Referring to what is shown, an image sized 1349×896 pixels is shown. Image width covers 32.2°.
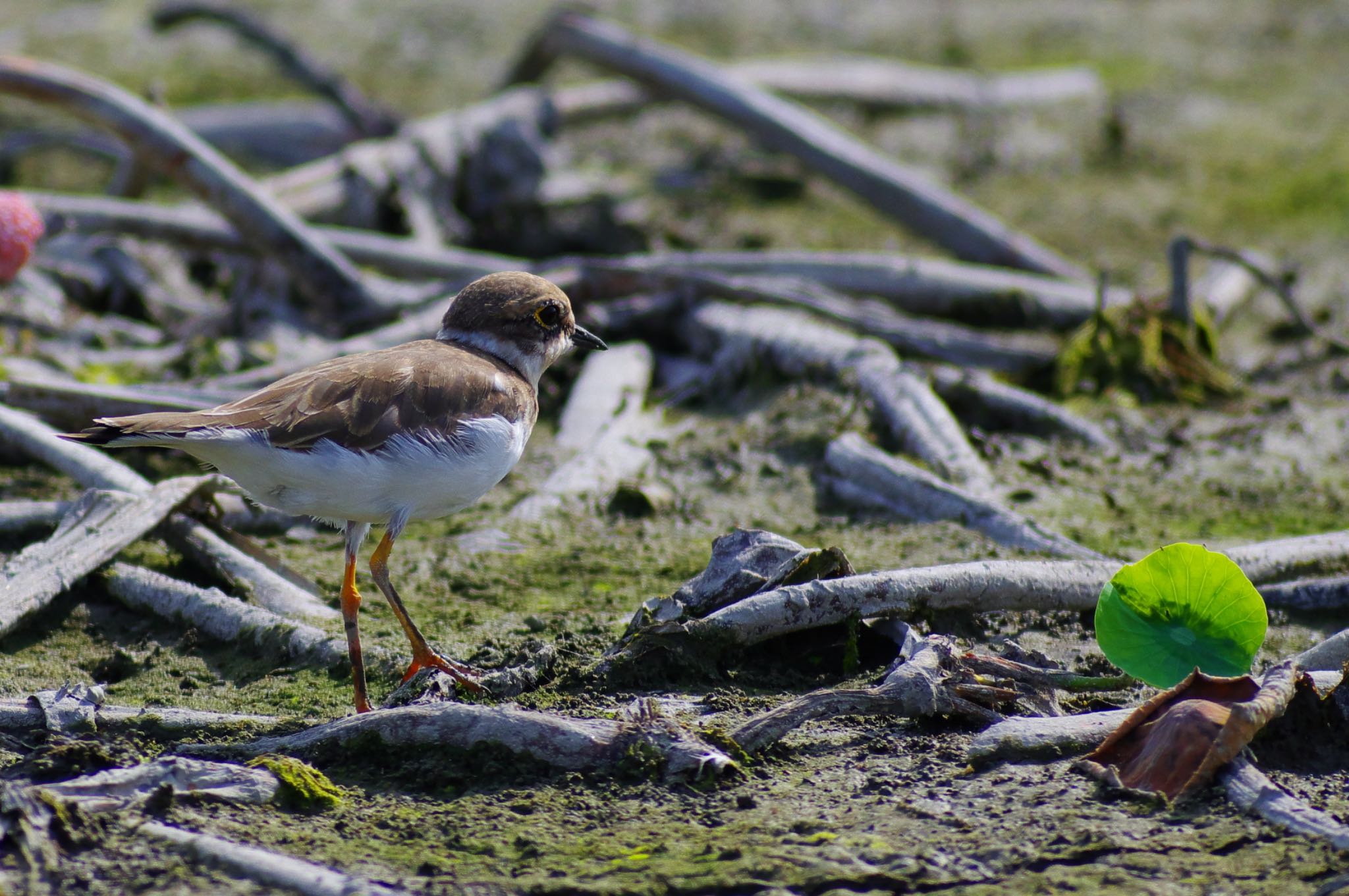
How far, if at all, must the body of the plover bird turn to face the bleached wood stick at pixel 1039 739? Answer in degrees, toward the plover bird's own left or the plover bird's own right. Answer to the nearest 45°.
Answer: approximately 45° to the plover bird's own right

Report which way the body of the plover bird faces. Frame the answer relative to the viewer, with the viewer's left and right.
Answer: facing to the right of the viewer

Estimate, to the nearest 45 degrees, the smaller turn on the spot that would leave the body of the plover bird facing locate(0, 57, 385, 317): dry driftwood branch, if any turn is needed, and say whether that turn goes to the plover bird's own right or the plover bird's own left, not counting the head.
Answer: approximately 90° to the plover bird's own left

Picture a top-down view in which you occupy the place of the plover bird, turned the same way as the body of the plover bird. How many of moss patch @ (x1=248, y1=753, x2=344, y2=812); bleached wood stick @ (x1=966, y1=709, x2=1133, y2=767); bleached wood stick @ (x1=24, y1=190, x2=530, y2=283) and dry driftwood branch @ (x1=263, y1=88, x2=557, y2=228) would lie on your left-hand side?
2

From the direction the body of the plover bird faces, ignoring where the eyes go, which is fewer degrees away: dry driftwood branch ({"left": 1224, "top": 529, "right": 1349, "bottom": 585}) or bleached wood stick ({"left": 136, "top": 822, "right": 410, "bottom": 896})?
the dry driftwood branch

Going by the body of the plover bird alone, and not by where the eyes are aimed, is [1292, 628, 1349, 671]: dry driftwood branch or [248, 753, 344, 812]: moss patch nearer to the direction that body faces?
the dry driftwood branch

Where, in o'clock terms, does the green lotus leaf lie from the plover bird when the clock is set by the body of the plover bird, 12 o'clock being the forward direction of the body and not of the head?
The green lotus leaf is roughly at 1 o'clock from the plover bird.

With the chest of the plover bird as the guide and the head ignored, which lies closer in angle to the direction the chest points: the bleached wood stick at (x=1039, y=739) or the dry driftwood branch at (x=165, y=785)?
the bleached wood stick

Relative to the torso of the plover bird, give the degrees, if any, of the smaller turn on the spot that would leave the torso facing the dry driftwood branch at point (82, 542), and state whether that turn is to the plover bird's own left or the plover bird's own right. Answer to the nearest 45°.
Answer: approximately 135° to the plover bird's own left

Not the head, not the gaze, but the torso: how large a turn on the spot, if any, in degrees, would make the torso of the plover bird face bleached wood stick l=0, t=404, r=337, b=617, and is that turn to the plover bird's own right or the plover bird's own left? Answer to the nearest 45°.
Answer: approximately 135° to the plover bird's own left

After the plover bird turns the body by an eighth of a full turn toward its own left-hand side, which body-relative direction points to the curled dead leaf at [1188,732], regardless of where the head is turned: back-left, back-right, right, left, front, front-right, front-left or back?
right

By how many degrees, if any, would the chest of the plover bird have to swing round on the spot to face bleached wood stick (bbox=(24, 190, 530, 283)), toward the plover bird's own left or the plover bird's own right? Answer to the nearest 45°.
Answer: approximately 90° to the plover bird's own left
